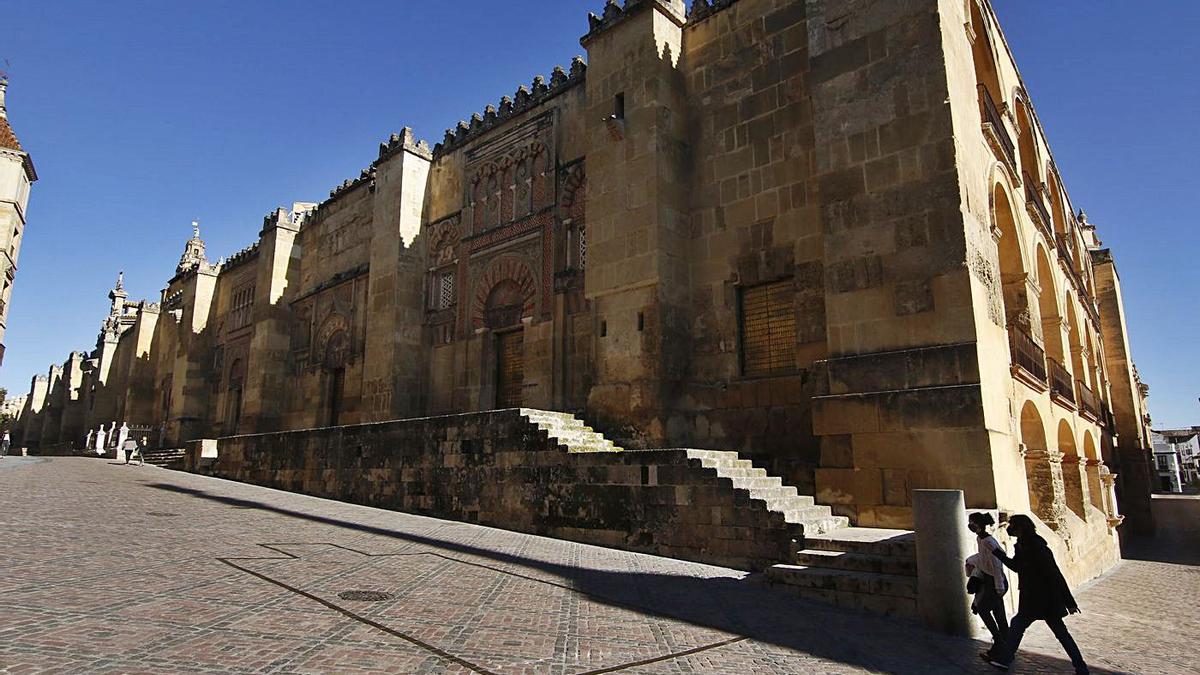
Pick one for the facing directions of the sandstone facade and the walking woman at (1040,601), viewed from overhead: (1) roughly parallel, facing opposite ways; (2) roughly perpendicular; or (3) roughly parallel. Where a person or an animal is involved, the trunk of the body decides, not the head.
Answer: roughly perpendicular

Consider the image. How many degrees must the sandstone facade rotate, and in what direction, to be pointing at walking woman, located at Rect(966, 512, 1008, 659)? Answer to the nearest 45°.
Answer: approximately 45° to its left

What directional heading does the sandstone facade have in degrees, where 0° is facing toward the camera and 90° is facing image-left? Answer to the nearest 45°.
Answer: approximately 45°
